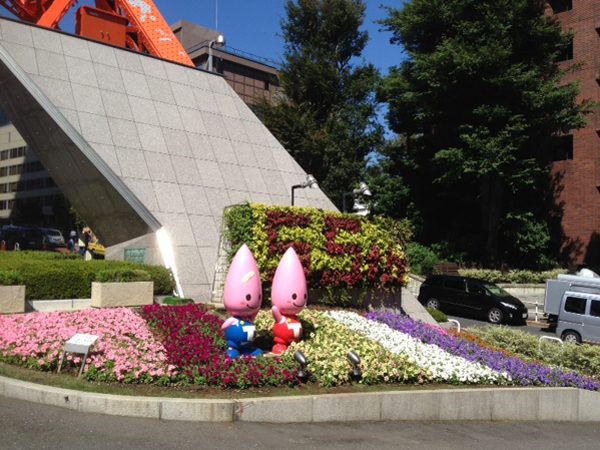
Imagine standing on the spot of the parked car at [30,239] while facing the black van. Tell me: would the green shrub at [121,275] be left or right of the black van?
right

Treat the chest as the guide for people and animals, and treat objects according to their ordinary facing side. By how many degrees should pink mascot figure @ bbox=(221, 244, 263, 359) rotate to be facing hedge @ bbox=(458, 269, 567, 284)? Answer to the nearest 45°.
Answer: approximately 90° to its left

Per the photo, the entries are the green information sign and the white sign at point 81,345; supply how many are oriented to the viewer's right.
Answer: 0

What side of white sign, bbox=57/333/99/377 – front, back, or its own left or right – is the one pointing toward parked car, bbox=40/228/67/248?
back

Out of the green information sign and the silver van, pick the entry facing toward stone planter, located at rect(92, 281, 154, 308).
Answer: the green information sign

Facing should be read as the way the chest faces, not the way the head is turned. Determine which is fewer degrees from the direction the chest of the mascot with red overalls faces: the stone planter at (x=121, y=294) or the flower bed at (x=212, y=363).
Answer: the flower bed

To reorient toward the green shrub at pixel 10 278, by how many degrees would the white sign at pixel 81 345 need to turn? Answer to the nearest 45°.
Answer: approximately 180°

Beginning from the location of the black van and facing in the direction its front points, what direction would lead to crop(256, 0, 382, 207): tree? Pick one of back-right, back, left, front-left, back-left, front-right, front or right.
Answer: back

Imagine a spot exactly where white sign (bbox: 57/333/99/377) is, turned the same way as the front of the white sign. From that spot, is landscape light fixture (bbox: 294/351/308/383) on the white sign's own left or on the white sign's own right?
on the white sign's own left

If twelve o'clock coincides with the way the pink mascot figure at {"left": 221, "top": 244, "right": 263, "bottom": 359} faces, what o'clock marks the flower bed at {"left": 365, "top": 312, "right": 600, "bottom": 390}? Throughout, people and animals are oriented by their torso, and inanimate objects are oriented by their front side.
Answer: The flower bed is roughly at 10 o'clock from the pink mascot figure.
